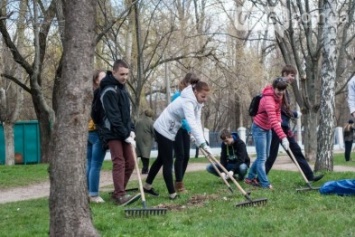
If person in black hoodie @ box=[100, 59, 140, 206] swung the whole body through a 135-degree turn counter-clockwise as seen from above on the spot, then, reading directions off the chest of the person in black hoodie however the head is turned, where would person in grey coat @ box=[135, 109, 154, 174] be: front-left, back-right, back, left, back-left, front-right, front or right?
front

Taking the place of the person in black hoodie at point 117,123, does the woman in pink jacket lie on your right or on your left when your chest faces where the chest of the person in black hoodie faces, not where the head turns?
on your left

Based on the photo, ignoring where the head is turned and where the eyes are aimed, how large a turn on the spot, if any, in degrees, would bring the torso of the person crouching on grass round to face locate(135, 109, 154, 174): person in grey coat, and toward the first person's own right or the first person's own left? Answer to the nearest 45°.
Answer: approximately 90° to the first person's own right

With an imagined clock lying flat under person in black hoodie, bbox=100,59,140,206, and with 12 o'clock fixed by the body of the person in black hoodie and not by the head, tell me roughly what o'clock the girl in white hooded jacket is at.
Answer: The girl in white hooded jacket is roughly at 10 o'clock from the person in black hoodie.

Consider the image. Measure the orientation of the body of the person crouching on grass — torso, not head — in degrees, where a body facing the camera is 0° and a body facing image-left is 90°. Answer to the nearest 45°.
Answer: approximately 45°

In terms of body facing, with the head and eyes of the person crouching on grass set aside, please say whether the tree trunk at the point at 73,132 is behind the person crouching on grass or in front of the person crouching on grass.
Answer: in front

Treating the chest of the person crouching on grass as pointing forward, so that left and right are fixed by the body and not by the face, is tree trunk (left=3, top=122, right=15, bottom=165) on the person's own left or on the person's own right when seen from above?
on the person's own right

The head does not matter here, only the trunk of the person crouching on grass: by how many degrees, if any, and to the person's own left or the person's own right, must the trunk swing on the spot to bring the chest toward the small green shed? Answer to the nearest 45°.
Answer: approximately 90° to the person's own right
